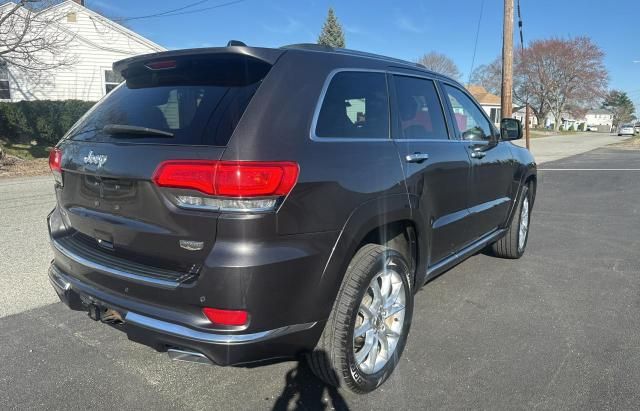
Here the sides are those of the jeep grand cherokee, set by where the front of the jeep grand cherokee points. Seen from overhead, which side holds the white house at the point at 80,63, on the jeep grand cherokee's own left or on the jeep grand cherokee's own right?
on the jeep grand cherokee's own left

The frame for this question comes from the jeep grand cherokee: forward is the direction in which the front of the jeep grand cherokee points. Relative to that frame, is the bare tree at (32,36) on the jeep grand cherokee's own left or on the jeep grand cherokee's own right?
on the jeep grand cherokee's own left

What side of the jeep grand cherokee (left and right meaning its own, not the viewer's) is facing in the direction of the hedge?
left

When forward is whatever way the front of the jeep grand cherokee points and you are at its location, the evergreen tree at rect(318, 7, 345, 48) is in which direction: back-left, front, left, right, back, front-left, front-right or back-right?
front-left

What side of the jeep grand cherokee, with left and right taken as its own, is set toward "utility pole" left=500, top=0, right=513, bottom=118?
front

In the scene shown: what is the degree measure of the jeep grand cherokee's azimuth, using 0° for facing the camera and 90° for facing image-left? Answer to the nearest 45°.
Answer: approximately 225°
